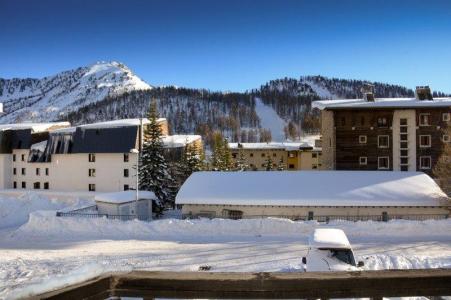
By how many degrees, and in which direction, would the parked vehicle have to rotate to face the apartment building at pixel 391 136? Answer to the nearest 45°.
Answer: approximately 180°

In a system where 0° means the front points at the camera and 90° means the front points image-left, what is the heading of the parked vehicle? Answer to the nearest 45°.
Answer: approximately 0°

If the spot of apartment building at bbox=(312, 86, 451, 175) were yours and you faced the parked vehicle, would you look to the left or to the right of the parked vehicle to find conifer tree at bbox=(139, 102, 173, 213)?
right

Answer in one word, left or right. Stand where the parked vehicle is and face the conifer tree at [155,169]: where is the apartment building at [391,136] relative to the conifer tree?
right

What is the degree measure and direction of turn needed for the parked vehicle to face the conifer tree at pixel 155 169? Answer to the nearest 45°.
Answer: approximately 135° to its right
